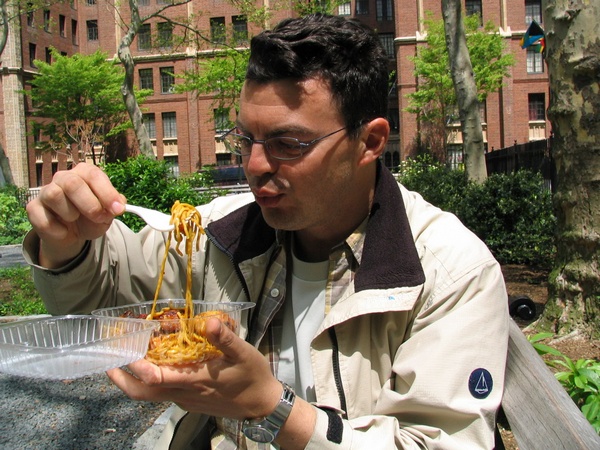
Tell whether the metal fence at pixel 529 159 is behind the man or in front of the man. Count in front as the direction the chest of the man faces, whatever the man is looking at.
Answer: behind

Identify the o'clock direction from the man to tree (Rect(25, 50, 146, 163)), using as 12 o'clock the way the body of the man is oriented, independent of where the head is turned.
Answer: The tree is roughly at 4 o'clock from the man.

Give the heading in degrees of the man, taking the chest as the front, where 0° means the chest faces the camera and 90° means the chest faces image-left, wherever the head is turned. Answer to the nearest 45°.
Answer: approximately 45°

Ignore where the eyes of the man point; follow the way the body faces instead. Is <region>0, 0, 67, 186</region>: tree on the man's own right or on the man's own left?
on the man's own right

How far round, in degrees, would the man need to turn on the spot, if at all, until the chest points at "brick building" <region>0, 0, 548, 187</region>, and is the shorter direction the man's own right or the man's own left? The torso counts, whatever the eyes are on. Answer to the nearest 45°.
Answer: approximately 135° to the man's own right

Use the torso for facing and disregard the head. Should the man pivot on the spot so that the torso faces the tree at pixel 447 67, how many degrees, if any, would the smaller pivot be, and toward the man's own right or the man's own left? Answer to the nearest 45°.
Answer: approximately 135° to the man's own right

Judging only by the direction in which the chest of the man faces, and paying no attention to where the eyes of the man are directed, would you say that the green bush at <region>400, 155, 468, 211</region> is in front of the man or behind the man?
behind
